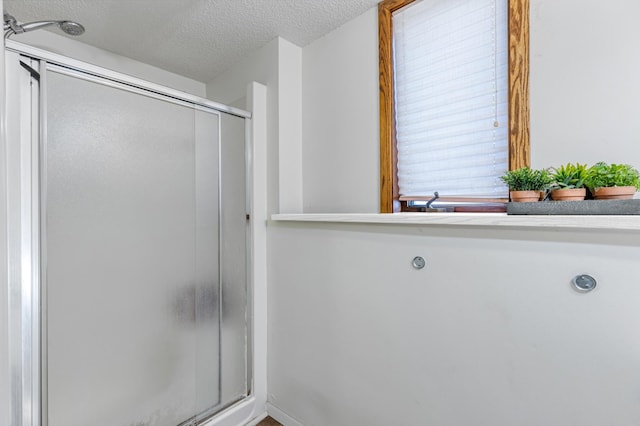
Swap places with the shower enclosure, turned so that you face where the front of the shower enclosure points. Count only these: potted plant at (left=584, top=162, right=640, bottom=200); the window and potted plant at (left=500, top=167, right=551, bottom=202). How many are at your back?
0

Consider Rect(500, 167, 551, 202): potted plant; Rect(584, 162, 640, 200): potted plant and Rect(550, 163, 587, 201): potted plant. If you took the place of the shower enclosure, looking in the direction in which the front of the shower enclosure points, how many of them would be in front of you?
3

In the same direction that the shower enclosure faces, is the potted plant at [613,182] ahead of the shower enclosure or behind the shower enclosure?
ahead

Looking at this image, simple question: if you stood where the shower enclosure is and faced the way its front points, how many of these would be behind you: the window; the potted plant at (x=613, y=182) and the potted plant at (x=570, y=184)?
0

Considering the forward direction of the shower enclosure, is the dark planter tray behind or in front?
in front

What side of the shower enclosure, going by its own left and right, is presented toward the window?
front

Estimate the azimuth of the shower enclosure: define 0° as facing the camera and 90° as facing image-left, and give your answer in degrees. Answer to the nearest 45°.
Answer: approximately 315°

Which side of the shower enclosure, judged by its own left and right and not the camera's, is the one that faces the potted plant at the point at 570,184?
front

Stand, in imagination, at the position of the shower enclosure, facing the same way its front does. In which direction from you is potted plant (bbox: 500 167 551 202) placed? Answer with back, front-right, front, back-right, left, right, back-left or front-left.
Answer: front
